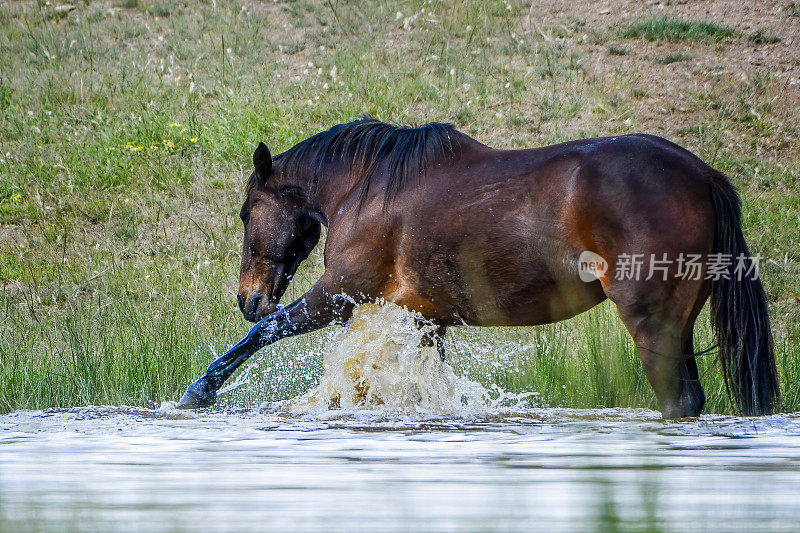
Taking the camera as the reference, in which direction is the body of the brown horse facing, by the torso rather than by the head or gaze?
to the viewer's left
